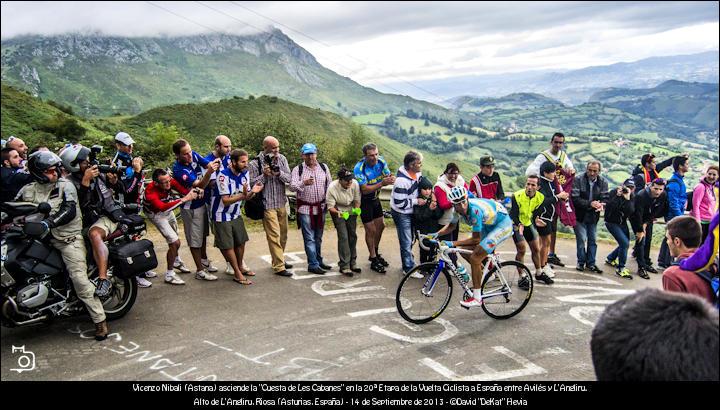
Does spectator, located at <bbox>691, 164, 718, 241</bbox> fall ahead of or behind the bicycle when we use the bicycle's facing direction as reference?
behind

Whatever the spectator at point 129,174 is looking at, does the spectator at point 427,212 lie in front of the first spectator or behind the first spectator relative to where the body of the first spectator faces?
in front

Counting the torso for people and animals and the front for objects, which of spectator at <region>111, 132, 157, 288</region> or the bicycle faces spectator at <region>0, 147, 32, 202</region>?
the bicycle

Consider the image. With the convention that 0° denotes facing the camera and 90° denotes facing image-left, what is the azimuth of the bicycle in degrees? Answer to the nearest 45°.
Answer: approximately 90°

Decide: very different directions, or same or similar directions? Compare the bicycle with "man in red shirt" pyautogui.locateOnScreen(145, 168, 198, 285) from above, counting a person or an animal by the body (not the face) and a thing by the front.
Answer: very different directions

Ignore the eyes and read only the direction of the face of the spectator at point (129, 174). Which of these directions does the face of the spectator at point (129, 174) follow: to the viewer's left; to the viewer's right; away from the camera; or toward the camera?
to the viewer's right

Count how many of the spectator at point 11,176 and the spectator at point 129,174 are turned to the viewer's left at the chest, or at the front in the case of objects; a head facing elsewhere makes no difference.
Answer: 0

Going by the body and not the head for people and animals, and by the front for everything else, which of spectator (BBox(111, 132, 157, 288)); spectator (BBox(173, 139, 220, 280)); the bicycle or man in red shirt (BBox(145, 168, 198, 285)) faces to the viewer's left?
the bicycle

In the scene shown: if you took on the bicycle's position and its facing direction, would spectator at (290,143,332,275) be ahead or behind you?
ahead

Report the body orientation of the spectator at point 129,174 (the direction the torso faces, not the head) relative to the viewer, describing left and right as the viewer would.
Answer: facing the viewer and to the right of the viewer

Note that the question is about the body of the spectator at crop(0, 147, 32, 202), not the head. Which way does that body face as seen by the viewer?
to the viewer's right

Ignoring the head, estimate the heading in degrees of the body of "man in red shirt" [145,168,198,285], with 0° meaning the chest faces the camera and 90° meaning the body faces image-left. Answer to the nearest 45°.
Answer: approximately 315°

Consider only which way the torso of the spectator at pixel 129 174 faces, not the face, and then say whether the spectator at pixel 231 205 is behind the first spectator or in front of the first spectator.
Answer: in front

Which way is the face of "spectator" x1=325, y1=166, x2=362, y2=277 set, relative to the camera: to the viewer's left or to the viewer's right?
to the viewer's right
